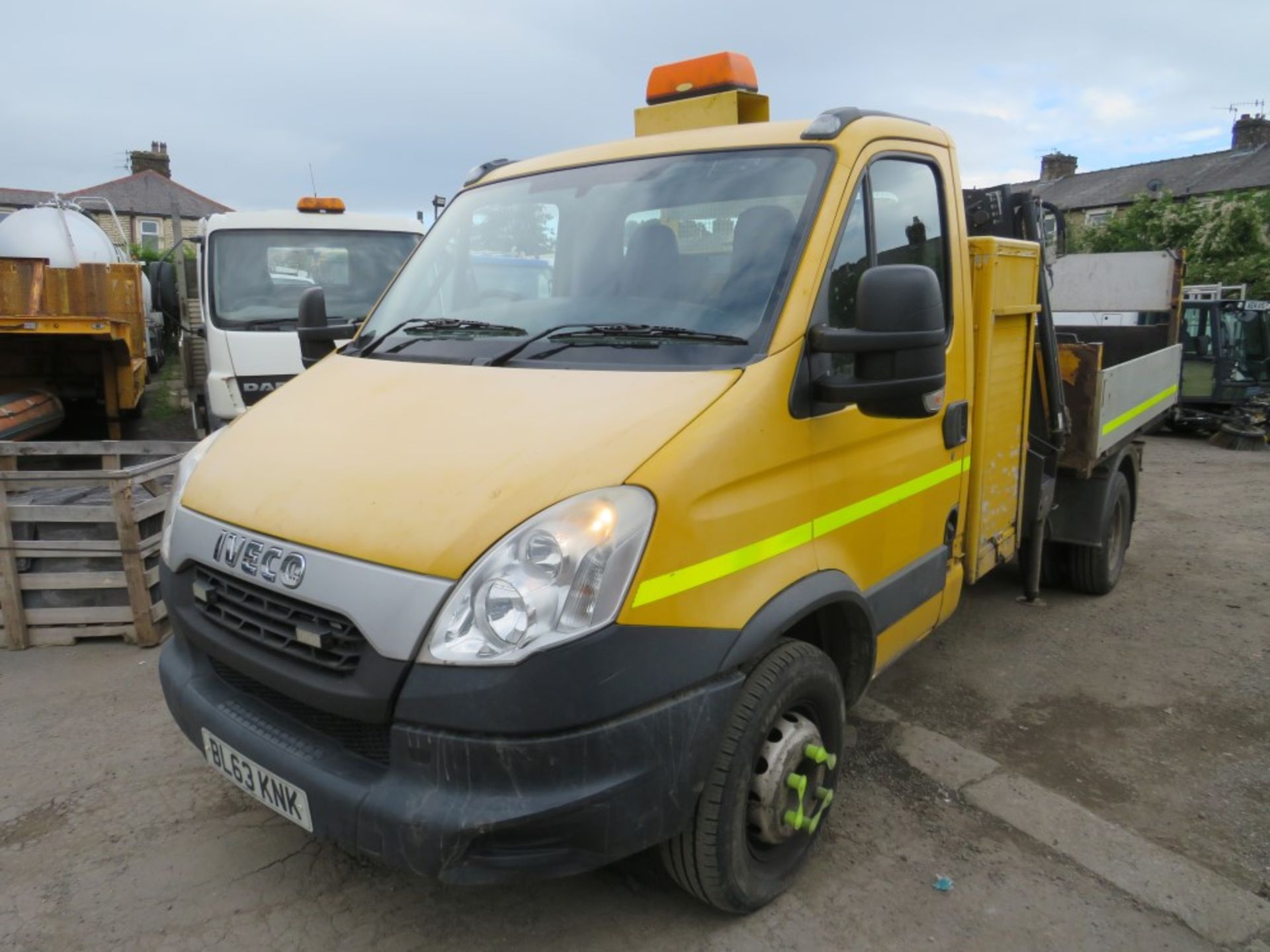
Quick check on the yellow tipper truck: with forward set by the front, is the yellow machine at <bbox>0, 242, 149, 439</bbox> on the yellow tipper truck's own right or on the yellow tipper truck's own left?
on the yellow tipper truck's own right

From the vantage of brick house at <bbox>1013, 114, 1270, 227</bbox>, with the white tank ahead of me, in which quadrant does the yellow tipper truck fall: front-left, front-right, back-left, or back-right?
front-left

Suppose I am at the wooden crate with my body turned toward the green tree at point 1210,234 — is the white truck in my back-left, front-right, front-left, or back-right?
front-left

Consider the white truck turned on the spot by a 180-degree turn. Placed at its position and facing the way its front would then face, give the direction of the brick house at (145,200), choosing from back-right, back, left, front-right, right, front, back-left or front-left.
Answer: front

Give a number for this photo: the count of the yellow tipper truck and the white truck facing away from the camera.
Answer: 0

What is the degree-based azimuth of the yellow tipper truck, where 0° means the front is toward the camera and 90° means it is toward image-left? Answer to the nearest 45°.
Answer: approximately 45°

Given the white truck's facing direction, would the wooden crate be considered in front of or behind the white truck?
in front

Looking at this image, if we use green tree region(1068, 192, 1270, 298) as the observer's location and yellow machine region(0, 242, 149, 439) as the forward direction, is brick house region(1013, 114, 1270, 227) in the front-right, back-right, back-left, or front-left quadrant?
back-right

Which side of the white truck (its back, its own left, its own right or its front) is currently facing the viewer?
front

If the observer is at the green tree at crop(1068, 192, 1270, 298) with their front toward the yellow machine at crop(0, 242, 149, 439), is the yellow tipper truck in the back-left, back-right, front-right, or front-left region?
front-left
